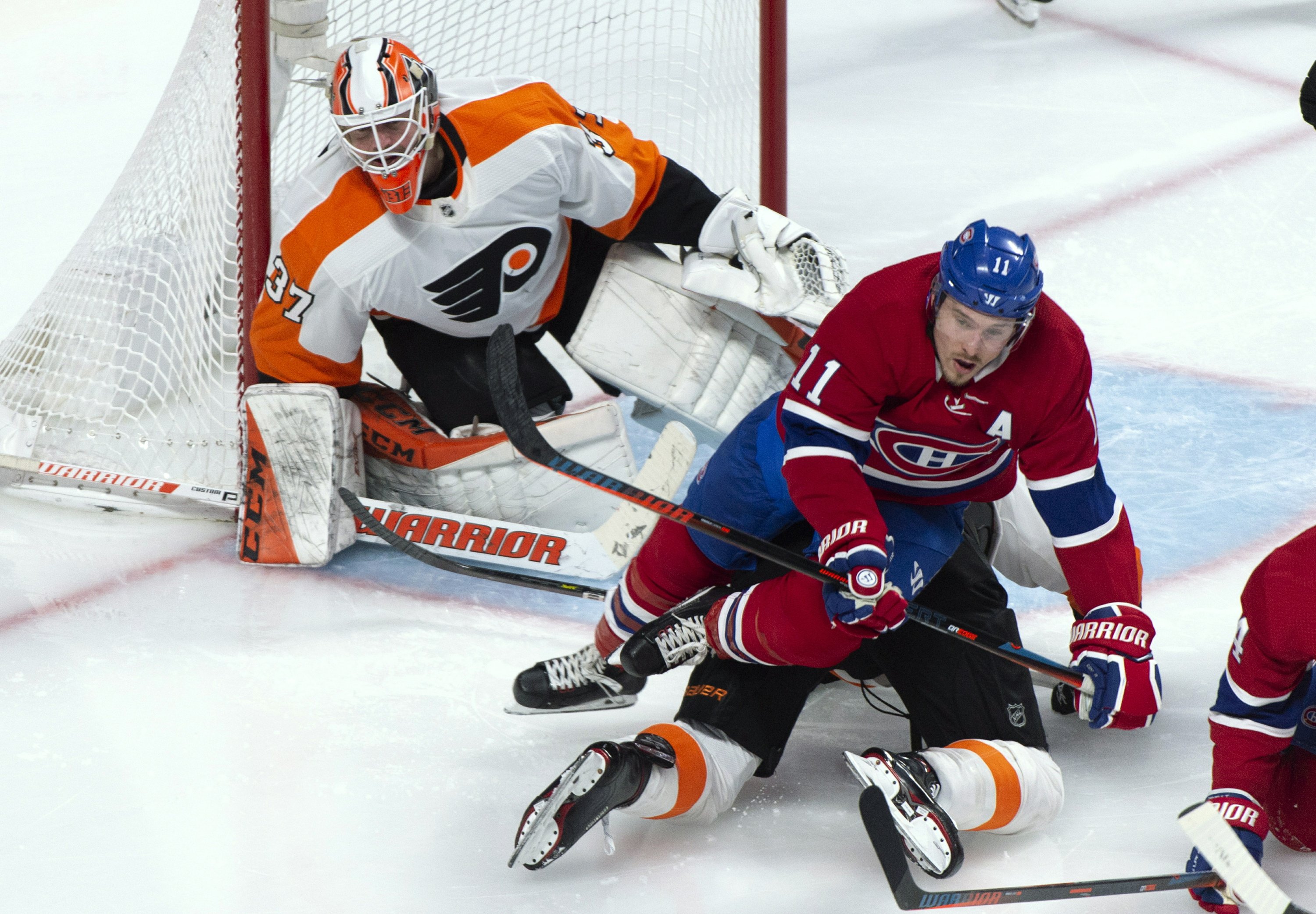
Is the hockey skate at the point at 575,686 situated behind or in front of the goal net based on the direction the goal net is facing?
in front

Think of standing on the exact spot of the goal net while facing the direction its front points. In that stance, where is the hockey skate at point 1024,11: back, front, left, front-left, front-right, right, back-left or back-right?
left

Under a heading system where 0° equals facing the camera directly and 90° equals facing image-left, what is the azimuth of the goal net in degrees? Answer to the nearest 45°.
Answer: approximately 315°

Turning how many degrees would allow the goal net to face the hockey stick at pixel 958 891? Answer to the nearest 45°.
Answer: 0° — it already faces it

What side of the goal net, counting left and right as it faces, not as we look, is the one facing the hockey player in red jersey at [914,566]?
front

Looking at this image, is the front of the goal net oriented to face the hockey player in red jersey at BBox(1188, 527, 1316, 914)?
yes

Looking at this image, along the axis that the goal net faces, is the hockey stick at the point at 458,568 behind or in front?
in front
